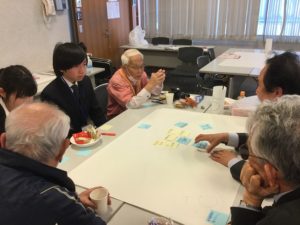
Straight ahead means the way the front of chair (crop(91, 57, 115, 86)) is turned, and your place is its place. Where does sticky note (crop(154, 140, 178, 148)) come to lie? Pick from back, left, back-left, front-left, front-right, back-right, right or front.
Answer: left

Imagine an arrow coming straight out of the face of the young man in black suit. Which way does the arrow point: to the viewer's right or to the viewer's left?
to the viewer's right

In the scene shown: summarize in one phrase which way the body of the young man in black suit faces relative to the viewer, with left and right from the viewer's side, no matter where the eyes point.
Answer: facing the viewer and to the right of the viewer

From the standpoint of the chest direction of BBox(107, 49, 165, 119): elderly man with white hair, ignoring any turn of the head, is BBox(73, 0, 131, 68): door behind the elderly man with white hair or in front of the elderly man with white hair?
behind

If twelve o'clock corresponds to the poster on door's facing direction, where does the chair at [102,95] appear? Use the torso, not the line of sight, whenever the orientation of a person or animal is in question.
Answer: The chair is roughly at 12 o'clock from the poster on door.

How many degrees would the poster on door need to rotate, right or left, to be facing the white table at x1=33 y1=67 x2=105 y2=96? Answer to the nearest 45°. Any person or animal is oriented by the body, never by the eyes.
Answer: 0° — it already faces it

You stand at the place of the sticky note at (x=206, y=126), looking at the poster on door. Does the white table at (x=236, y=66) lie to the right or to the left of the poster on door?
right

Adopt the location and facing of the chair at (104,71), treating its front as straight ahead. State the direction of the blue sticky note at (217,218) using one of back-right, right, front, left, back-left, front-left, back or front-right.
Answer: left

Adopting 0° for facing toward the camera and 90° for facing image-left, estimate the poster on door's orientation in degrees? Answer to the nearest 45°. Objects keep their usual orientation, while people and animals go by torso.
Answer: approximately 0°

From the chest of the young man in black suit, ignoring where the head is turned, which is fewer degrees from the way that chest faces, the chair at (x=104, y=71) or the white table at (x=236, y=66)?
the white table

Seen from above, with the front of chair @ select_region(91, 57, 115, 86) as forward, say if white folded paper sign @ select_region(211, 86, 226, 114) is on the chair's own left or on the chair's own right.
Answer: on the chair's own left
